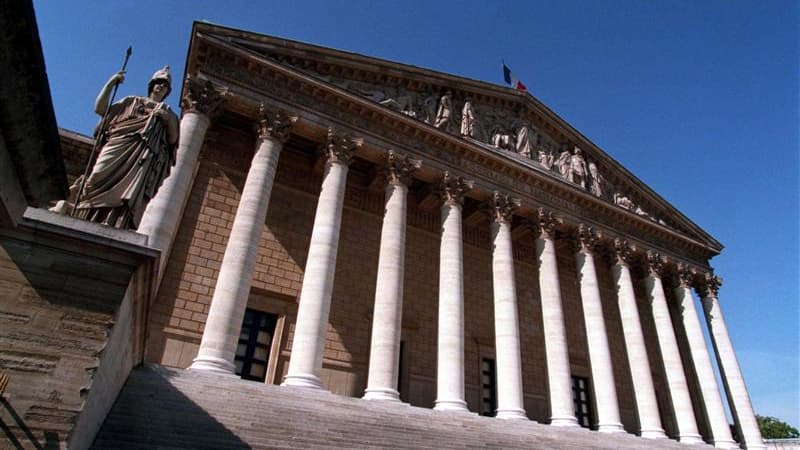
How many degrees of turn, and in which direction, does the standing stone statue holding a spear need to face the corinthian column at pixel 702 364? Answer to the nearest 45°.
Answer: approximately 90° to its left

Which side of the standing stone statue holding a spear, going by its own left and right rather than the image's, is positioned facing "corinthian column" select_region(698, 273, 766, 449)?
left

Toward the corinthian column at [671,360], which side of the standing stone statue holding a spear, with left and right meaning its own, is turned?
left

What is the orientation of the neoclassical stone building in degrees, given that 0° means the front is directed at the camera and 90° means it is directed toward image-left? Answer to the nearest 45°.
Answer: approximately 315°

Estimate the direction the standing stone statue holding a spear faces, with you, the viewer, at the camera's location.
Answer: facing the viewer

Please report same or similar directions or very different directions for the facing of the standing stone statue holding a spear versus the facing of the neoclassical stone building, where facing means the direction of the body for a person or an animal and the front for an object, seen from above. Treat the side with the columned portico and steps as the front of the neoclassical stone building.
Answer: same or similar directions

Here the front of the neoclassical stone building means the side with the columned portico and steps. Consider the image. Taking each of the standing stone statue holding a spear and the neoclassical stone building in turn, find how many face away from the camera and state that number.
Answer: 0
